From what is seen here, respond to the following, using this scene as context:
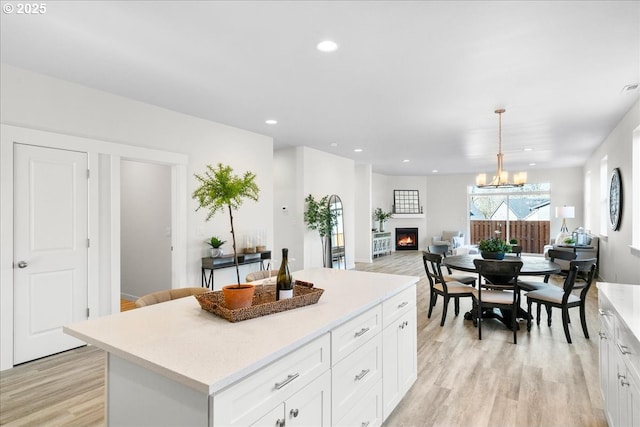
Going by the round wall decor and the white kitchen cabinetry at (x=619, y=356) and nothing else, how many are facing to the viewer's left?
2

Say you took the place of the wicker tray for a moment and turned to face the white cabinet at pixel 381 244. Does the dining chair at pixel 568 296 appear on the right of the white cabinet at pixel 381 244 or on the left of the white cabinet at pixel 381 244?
right

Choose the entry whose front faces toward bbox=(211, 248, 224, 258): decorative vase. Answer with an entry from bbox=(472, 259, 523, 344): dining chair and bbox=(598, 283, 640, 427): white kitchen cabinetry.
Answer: the white kitchen cabinetry

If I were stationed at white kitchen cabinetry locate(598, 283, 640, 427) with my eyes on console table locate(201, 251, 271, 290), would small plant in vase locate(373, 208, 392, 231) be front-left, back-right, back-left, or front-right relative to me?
front-right

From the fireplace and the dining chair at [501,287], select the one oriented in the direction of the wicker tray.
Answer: the fireplace

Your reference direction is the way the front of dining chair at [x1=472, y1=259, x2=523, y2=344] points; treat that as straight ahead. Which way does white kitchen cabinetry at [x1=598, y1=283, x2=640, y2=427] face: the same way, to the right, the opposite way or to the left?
to the left

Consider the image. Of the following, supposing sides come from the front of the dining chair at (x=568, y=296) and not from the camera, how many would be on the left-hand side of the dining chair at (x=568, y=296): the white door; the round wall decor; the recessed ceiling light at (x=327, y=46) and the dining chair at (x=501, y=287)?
3

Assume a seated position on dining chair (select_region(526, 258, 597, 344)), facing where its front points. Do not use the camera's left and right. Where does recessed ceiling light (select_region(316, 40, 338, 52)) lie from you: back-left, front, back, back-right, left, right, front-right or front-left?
left

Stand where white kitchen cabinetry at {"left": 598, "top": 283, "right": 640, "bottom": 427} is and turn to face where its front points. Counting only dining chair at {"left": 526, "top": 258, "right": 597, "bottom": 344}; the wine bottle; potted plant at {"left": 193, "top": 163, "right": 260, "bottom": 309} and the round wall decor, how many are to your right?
2

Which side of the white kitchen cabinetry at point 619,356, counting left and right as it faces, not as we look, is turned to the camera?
left

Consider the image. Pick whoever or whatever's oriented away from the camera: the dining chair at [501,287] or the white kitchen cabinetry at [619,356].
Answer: the dining chair

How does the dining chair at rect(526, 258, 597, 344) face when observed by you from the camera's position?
facing away from the viewer and to the left of the viewer

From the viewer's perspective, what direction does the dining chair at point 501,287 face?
away from the camera

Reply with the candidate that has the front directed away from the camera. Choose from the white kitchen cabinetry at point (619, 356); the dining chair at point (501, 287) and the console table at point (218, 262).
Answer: the dining chair

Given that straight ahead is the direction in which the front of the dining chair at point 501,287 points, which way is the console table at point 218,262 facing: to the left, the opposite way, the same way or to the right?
to the right

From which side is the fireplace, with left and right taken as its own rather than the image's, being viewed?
front

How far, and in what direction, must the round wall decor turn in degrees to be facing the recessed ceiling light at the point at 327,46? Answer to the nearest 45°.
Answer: approximately 90° to its left

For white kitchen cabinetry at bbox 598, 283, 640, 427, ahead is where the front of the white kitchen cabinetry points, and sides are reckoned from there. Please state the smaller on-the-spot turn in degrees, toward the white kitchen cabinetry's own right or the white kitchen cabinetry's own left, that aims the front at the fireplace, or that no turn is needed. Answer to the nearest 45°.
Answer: approximately 45° to the white kitchen cabinetry's own right
